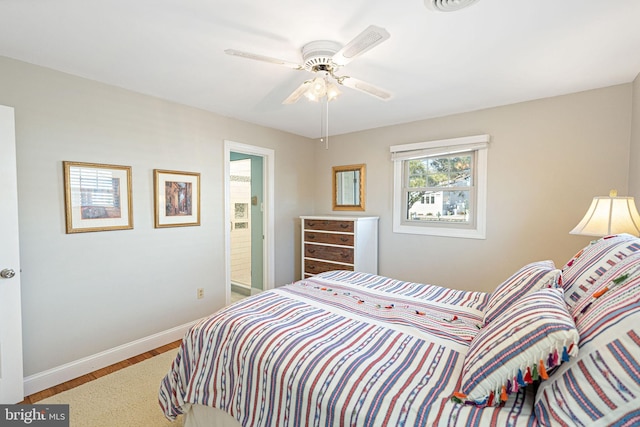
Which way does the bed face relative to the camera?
to the viewer's left

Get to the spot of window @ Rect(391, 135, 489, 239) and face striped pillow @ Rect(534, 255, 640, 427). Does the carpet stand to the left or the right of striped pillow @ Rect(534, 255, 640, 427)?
right

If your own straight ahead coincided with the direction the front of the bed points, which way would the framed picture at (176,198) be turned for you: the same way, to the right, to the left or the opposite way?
the opposite way

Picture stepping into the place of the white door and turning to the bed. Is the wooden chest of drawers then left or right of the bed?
left

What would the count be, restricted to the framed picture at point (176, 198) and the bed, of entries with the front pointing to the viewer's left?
1

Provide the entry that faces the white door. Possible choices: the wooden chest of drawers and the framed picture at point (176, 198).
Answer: the wooden chest of drawers

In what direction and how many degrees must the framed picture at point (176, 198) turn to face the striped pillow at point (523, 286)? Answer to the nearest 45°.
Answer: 0° — it already faces it

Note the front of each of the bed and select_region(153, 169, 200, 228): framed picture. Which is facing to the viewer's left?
the bed

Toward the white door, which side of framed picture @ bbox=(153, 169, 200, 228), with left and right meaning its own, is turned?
right

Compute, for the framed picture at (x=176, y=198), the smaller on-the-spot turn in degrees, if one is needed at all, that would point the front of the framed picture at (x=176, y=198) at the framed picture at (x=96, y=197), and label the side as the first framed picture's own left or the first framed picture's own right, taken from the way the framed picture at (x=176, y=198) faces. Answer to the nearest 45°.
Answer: approximately 90° to the first framed picture's own right

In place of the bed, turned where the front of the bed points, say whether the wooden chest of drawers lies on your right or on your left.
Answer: on your right
